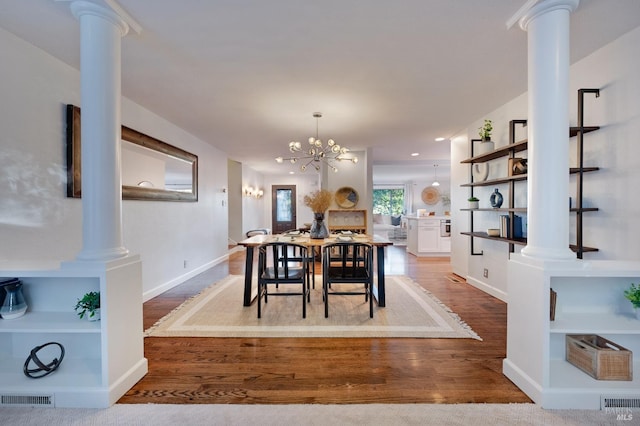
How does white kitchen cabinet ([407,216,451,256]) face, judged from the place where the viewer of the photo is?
facing the viewer

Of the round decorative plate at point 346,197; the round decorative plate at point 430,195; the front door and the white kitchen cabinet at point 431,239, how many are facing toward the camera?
4

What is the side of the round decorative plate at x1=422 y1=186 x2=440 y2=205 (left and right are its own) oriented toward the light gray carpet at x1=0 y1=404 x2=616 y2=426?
front

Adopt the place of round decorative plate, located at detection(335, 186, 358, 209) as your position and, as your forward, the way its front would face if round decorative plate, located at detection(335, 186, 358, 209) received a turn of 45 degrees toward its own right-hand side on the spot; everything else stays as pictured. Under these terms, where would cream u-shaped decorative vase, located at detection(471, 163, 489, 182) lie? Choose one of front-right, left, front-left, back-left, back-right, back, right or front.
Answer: left

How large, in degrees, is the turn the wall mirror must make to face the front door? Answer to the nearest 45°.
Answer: approximately 90° to its left

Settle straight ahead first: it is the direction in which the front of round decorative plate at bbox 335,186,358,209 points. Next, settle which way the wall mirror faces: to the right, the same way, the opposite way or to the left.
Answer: to the left

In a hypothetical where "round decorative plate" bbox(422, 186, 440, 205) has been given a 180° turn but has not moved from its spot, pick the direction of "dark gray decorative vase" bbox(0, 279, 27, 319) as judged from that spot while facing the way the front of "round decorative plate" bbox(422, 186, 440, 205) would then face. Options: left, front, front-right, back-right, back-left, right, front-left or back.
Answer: back

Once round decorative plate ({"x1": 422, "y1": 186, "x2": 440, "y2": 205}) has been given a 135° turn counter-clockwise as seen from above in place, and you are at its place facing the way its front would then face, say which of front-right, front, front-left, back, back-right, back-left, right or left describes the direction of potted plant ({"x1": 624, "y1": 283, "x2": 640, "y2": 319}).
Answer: back-right

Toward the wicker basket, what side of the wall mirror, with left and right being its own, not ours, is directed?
front

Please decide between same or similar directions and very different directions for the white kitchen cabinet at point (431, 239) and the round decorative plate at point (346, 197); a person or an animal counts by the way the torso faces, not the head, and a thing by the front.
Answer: same or similar directions

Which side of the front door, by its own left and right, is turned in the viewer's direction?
front

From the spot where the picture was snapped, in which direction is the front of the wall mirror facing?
facing the viewer and to the right of the viewer

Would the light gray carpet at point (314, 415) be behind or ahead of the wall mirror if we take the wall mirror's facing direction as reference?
ahead

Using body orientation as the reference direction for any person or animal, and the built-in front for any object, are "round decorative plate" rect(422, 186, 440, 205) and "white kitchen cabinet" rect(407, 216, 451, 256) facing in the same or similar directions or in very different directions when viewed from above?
same or similar directions
